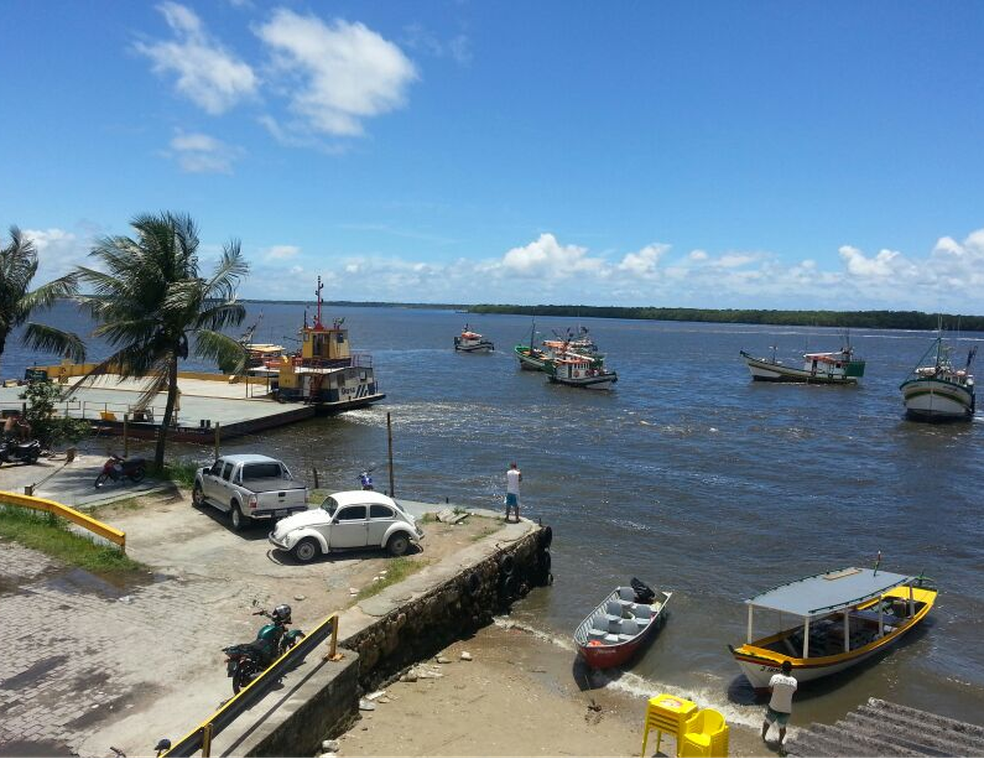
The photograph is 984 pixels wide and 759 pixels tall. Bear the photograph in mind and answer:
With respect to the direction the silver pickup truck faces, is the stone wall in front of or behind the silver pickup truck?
behind

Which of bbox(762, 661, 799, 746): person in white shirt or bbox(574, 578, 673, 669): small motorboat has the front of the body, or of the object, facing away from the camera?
the person in white shirt

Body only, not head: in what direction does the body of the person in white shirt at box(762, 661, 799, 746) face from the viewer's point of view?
away from the camera

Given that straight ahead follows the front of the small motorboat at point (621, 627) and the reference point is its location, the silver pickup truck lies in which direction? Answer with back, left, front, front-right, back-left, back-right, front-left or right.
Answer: front-right

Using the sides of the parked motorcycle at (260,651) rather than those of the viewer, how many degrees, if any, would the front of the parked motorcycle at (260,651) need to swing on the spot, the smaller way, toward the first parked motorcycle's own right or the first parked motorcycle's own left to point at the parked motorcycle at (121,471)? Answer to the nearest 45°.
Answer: approximately 45° to the first parked motorcycle's own left

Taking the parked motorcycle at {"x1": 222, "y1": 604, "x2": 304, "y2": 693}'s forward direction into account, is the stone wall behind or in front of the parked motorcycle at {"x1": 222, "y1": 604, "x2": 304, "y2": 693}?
in front

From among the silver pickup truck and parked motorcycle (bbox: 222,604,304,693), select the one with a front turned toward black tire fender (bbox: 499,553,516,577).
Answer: the parked motorcycle

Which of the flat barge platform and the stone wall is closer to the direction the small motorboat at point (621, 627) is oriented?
the stone wall

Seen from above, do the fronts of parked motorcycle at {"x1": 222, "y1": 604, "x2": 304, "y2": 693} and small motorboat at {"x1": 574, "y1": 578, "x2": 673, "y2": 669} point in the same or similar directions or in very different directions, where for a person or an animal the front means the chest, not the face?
very different directions

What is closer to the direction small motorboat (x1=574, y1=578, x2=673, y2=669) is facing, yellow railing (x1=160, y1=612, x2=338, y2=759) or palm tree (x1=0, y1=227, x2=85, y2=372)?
the yellow railing

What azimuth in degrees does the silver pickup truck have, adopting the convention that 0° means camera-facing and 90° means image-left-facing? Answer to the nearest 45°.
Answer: approximately 135°

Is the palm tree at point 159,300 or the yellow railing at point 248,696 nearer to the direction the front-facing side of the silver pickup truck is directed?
the palm tree

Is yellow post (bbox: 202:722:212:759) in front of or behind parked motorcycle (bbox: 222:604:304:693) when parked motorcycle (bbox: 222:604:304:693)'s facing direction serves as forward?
behind

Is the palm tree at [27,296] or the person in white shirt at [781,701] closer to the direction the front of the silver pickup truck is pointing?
the palm tree

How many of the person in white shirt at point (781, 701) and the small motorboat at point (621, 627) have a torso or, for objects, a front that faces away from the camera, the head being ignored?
1

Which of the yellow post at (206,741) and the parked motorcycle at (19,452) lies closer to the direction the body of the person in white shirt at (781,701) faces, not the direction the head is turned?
the parked motorcycle

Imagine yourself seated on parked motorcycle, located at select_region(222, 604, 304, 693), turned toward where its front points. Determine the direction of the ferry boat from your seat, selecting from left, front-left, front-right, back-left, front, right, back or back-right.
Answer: front-left

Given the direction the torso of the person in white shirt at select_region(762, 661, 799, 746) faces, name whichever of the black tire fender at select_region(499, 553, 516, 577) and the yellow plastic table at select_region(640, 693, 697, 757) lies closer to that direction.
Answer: the black tire fender
